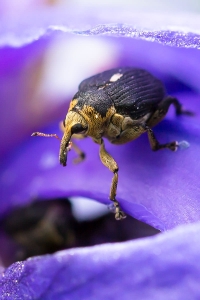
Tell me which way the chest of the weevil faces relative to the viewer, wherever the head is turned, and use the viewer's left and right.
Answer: facing the viewer and to the left of the viewer
